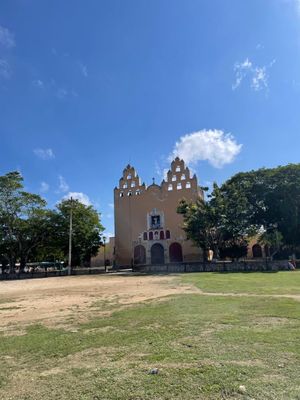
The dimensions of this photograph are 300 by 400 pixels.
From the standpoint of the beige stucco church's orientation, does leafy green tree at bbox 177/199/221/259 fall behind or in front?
in front

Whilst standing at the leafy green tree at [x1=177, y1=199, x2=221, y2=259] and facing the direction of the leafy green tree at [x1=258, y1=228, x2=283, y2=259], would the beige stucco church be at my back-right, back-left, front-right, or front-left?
back-left

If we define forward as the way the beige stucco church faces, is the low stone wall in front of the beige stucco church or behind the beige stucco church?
in front

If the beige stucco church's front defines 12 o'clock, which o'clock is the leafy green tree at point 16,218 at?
The leafy green tree is roughly at 2 o'clock from the beige stucco church.

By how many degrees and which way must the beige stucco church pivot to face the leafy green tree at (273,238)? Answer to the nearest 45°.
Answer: approximately 45° to its left

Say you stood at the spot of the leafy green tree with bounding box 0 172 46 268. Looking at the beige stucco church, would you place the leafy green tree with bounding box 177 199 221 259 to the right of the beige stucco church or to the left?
right

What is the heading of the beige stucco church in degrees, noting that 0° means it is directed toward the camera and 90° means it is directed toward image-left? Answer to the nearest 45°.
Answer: approximately 0°
